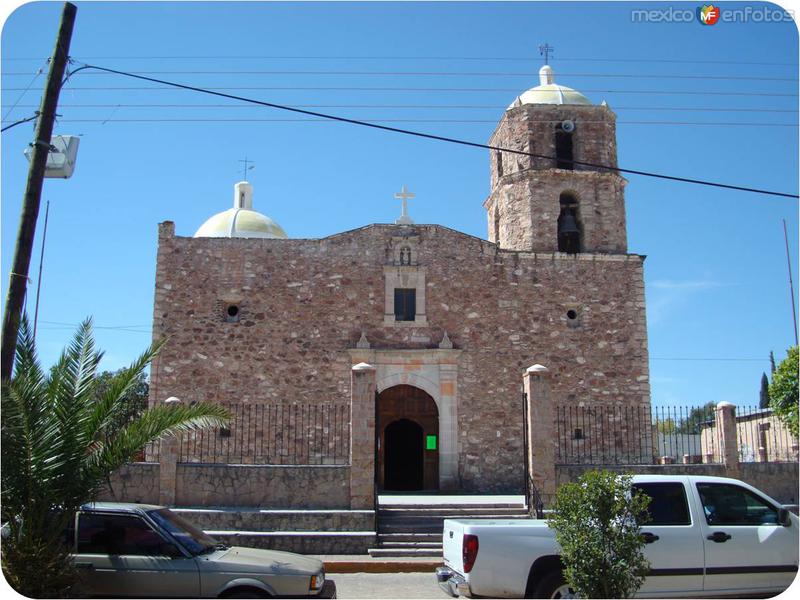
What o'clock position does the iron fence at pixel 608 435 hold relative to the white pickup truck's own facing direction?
The iron fence is roughly at 9 o'clock from the white pickup truck.

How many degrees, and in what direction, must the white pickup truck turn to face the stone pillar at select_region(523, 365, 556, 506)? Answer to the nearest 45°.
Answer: approximately 90° to its left

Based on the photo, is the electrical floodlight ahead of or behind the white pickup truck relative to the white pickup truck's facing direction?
behind

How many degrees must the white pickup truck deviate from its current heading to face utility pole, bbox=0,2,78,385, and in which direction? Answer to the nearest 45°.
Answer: approximately 180°

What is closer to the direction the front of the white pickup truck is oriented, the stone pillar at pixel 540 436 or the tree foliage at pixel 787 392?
the tree foliage

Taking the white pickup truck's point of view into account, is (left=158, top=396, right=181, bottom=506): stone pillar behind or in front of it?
behind

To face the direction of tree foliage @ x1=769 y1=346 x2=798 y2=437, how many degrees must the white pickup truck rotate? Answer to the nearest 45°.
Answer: approximately 90° to its left

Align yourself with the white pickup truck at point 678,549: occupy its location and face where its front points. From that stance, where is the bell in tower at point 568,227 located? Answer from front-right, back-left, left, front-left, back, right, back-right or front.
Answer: left

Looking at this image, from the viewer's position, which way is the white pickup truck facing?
facing to the right of the viewer

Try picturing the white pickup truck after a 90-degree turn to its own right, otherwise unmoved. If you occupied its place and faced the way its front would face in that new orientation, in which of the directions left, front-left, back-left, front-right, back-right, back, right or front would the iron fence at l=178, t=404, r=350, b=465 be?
back-right

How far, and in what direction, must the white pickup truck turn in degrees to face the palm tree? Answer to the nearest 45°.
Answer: approximately 180°

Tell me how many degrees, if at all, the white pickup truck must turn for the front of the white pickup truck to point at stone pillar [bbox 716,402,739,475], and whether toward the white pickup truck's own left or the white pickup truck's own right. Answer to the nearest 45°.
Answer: approximately 90° to the white pickup truck's own left
